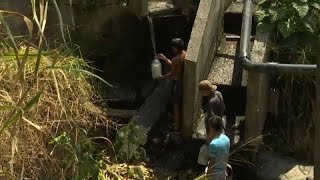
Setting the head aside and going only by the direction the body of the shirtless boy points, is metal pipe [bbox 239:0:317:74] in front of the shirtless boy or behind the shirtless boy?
behind

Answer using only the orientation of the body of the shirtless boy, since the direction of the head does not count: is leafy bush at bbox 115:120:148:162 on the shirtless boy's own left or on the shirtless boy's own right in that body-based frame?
on the shirtless boy's own left

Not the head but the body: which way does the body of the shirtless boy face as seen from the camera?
to the viewer's left

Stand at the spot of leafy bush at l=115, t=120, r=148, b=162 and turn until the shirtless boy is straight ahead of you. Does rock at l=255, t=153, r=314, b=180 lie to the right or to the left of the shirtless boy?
right

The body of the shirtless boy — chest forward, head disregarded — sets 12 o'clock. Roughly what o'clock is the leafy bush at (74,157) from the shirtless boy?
The leafy bush is roughly at 10 o'clock from the shirtless boy.

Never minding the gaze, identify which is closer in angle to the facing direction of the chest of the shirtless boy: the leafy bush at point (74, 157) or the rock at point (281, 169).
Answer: the leafy bush

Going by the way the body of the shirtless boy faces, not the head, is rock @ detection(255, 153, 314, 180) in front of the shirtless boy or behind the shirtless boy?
behind

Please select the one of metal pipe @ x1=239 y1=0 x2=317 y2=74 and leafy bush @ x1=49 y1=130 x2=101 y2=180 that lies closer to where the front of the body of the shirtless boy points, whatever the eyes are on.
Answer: the leafy bush

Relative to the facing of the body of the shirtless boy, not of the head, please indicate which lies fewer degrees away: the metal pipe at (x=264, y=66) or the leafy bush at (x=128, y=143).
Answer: the leafy bush
